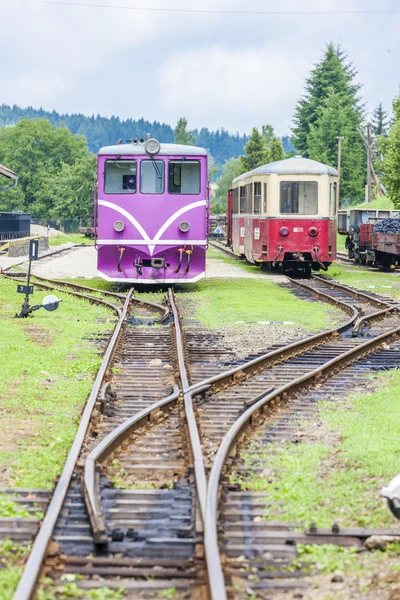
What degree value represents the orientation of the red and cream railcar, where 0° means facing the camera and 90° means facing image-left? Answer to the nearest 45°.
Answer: approximately 0°

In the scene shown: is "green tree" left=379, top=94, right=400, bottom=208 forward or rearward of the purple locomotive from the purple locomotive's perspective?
rearward

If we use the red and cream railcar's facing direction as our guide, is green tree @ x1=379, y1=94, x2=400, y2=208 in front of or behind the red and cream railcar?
behind

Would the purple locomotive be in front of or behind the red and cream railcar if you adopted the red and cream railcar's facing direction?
in front

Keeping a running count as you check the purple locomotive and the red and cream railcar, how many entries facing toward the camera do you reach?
2

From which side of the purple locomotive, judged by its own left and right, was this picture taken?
front
